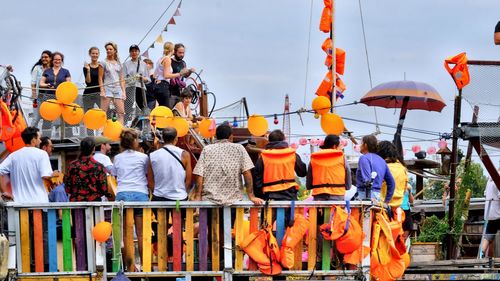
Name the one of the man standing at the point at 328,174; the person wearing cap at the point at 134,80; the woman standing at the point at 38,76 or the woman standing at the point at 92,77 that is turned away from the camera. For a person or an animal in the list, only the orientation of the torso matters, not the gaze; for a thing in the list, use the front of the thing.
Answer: the man standing

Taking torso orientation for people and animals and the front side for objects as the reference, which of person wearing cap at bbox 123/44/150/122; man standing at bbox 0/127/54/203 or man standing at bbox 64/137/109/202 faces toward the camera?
the person wearing cap

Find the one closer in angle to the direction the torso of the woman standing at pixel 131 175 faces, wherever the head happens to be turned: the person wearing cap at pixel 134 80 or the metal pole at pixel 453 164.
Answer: the person wearing cap

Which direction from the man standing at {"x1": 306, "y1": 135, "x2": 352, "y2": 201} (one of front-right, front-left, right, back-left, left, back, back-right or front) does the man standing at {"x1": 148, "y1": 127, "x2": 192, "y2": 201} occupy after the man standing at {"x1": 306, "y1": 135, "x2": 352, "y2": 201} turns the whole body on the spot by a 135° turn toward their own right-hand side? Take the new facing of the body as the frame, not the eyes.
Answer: back-right

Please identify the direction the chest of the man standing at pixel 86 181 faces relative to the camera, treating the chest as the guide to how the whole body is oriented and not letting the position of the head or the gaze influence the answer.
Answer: away from the camera

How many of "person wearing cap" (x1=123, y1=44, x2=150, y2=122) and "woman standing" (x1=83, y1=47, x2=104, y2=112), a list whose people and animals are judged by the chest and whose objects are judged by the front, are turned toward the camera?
2

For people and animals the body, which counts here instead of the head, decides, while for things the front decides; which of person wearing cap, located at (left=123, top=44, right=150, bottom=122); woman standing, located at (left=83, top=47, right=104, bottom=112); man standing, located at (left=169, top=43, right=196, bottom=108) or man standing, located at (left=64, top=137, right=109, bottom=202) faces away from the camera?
man standing, located at (left=64, top=137, right=109, bottom=202)

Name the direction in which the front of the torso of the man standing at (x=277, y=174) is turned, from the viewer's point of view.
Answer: away from the camera

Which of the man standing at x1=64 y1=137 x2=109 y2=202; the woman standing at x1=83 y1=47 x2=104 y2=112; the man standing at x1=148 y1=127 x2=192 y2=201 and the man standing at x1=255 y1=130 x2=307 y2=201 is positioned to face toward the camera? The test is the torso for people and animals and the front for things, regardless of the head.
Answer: the woman standing

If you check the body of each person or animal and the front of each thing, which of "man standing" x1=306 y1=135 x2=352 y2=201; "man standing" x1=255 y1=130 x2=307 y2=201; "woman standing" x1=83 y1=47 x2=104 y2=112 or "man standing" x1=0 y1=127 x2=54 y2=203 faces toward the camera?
the woman standing

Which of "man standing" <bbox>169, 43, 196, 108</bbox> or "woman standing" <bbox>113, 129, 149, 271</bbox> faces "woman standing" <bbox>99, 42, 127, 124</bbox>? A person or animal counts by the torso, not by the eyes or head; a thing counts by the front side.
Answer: "woman standing" <bbox>113, 129, 149, 271</bbox>

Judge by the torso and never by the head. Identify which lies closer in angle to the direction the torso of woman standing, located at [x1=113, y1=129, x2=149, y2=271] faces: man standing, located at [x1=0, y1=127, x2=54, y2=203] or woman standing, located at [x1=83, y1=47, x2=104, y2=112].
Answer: the woman standing

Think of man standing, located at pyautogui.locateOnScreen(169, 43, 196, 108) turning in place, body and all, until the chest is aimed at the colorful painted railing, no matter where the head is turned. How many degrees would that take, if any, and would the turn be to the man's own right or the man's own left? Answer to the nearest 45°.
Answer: approximately 45° to the man's own right

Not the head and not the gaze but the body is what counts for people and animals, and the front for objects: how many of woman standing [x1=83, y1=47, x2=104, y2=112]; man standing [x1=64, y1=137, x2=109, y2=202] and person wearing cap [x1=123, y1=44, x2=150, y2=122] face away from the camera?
1
